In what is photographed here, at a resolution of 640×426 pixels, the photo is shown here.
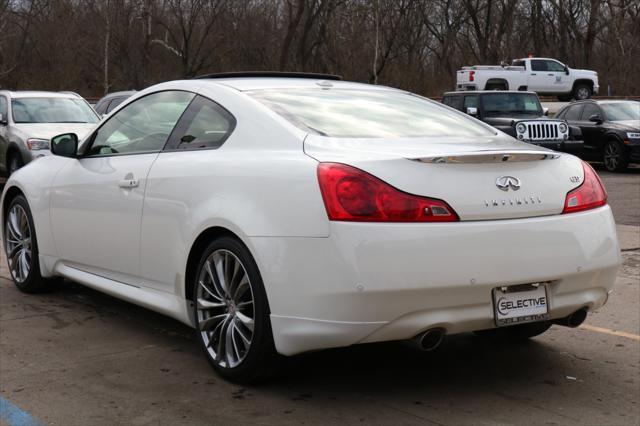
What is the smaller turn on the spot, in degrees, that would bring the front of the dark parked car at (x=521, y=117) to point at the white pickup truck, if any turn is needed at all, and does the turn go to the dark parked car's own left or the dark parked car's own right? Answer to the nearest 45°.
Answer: approximately 135° to the dark parked car's own left

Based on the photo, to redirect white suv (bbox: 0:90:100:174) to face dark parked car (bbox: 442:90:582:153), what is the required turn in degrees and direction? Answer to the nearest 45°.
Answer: approximately 45° to its left

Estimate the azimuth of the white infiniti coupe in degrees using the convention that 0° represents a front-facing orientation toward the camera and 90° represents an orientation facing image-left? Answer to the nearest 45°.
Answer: approximately 135°

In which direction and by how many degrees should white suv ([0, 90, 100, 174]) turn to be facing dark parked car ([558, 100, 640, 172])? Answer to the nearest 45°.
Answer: approximately 45° to its left

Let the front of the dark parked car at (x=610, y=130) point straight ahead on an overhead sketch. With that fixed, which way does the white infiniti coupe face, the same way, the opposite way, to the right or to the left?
the opposite way

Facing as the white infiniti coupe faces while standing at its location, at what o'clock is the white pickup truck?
The white pickup truck is roughly at 2 o'clock from the white infiniti coupe.

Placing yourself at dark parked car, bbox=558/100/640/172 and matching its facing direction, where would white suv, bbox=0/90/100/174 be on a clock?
The white suv is roughly at 3 o'clock from the dark parked car.

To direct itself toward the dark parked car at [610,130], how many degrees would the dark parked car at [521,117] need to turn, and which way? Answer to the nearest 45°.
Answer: approximately 45° to its left

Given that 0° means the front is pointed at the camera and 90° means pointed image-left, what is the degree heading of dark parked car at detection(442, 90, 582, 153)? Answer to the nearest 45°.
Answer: approximately 315°
